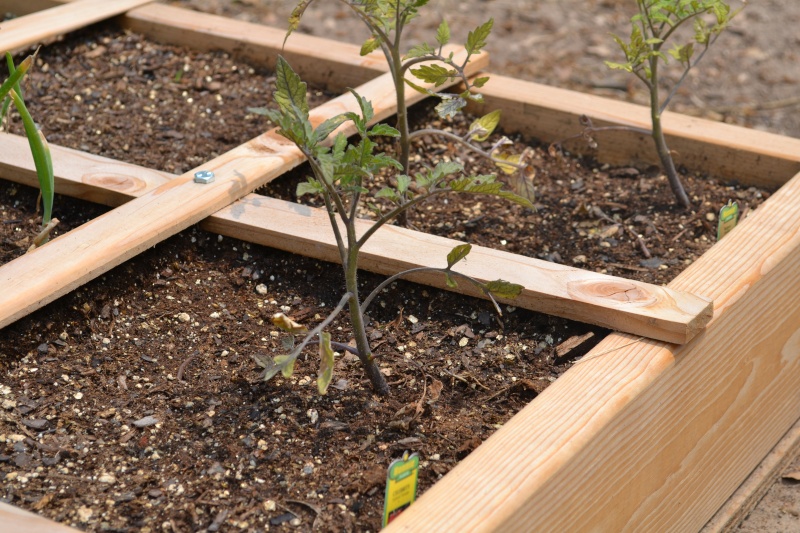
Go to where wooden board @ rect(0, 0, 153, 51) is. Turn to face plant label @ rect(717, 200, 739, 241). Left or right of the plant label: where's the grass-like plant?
right

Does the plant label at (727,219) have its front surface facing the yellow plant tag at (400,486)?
no

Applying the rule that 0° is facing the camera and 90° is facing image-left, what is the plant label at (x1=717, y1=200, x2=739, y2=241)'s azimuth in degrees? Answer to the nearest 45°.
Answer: approximately 315°

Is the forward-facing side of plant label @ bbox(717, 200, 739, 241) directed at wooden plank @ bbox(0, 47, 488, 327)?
no

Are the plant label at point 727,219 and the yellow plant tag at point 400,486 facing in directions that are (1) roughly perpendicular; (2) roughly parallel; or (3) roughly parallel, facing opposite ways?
roughly parallel

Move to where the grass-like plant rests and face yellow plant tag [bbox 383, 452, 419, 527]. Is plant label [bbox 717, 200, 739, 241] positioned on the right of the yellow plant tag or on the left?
left

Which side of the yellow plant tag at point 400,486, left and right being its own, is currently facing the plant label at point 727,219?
left

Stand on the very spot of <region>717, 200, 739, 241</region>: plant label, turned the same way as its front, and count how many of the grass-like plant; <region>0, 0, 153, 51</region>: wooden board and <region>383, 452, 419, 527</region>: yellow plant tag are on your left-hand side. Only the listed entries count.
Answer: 0

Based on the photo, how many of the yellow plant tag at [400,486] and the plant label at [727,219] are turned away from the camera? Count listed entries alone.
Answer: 0

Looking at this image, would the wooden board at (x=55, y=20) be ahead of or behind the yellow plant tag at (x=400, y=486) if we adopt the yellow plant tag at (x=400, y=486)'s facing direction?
behind

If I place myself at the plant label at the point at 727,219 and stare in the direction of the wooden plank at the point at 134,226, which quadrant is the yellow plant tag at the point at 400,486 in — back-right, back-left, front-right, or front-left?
front-left

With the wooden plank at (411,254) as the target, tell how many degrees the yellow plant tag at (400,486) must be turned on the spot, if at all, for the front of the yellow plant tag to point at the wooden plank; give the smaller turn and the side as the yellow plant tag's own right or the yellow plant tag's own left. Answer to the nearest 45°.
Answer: approximately 135° to the yellow plant tag's own left

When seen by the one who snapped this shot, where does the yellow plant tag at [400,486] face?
facing the viewer and to the right of the viewer

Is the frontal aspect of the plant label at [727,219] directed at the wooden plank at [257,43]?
no

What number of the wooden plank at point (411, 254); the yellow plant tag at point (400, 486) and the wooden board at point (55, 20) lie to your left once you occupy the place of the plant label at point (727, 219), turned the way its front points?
0

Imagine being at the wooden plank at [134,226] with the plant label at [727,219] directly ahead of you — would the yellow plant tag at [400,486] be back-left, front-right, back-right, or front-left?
front-right
